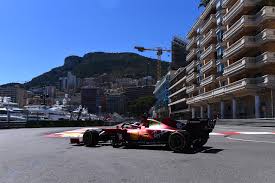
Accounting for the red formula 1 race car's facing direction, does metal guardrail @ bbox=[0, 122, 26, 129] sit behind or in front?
in front

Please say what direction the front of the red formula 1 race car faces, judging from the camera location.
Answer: facing away from the viewer and to the left of the viewer
